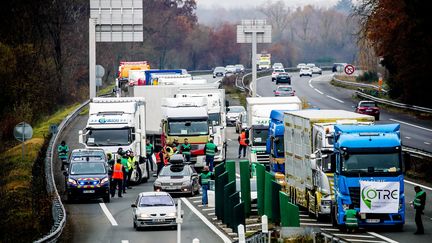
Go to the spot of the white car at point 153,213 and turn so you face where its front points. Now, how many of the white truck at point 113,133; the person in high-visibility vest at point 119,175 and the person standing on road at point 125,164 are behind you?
3

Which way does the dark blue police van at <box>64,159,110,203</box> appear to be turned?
toward the camera

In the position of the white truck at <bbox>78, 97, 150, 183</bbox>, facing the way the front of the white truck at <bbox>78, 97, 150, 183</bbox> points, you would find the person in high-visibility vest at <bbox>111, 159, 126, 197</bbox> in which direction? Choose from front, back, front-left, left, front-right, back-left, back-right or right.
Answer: front

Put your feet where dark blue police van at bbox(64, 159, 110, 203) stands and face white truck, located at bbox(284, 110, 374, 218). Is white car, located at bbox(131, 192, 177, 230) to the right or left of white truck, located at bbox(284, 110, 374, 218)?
right

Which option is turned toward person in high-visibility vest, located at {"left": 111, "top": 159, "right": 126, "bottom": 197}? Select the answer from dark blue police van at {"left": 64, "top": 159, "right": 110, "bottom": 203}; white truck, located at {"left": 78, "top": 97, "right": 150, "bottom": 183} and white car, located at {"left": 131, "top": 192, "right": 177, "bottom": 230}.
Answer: the white truck

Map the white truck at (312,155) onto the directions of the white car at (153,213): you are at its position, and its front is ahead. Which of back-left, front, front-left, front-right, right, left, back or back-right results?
left

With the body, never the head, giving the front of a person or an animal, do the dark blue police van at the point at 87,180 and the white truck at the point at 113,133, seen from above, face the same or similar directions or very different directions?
same or similar directions

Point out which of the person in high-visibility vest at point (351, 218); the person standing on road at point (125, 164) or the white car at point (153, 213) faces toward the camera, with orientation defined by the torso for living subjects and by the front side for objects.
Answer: the white car

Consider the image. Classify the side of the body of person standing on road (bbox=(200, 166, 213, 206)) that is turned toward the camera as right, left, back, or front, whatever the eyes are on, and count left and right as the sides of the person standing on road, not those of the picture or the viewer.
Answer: back

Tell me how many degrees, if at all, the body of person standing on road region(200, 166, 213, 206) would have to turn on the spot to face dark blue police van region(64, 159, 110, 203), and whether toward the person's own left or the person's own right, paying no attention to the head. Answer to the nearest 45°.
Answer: approximately 90° to the person's own left
